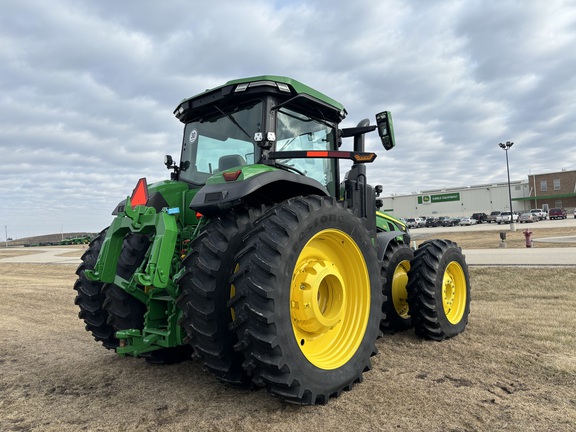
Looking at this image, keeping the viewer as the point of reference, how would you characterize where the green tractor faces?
facing away from the viewer and to the right of the viewer
